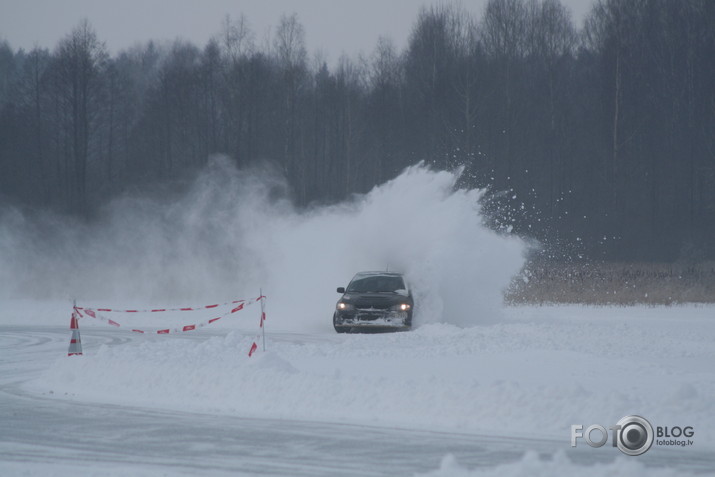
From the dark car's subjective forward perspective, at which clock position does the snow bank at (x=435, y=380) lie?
The snow bank is roughly at 12 o'clock from the dark car.

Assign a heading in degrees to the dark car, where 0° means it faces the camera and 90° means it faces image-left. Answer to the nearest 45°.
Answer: approximately 0°
